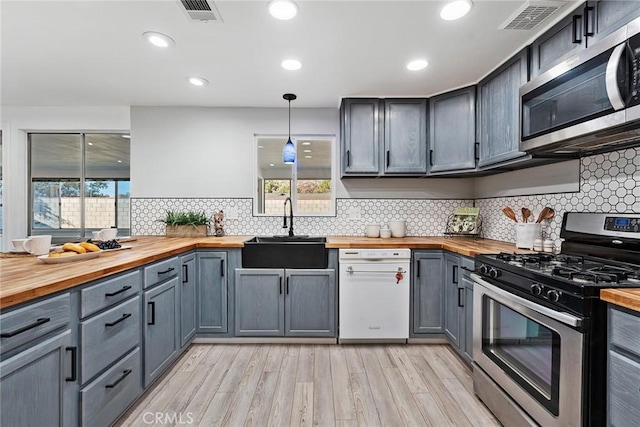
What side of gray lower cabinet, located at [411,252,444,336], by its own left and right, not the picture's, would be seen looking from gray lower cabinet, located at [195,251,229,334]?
right

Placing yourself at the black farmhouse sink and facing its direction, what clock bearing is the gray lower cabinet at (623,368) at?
The gray lower cabinet is roughly at 11 o'clock from the black farmhouse sink.

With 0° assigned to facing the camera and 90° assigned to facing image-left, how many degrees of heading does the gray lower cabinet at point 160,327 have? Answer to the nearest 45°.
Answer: approximately 315°

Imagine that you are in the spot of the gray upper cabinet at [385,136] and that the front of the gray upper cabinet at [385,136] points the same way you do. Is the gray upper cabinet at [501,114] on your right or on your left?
on your left

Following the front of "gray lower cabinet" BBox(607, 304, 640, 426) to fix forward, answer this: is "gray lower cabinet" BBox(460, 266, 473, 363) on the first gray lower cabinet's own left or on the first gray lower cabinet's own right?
on the first gray lower cabinet's own right

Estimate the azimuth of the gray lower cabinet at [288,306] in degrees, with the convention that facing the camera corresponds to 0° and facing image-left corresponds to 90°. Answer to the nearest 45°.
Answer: approximately 0°

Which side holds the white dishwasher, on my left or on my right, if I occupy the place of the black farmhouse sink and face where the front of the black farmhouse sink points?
on my left
